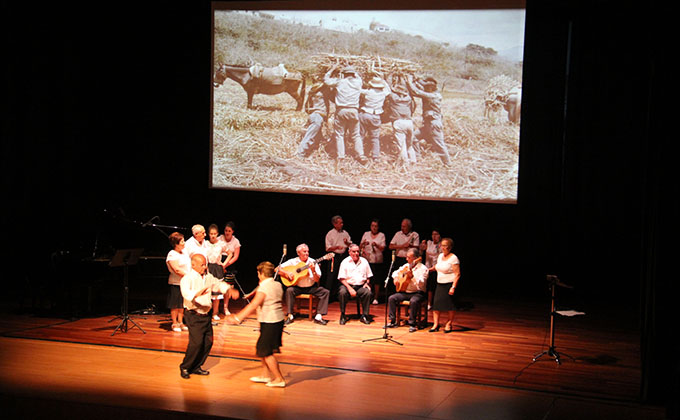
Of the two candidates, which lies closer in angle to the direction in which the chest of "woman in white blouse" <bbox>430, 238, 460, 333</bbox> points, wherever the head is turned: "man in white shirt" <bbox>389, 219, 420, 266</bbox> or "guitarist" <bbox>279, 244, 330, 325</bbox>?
the guitarist

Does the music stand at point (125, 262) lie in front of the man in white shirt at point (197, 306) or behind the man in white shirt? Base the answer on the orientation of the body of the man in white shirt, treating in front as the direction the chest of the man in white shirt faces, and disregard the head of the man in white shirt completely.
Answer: behind

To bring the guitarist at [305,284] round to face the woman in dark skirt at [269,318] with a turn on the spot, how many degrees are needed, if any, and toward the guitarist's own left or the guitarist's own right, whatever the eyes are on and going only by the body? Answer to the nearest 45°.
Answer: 0° — they already face them

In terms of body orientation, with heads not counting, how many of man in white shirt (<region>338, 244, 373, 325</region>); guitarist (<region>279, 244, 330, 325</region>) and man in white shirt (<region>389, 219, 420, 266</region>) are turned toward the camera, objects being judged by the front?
3

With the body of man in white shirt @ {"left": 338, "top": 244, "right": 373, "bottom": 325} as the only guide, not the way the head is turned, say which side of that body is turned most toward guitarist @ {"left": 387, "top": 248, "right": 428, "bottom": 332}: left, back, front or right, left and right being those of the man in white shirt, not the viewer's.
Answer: left

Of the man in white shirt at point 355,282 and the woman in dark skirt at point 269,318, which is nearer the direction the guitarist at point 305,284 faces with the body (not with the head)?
the woman in dark skirt

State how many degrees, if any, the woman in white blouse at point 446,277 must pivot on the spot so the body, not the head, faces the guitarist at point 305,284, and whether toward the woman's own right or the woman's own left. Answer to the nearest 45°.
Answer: approximately 45° to the woman's own right

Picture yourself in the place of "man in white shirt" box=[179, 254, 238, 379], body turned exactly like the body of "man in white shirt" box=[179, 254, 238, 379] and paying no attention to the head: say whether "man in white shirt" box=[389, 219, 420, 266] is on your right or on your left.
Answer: on your left

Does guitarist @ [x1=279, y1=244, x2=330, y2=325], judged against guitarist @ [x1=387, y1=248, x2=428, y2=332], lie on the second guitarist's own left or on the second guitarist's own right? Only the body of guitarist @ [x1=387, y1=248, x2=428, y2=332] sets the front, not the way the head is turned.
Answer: on the second guitarist's own right
